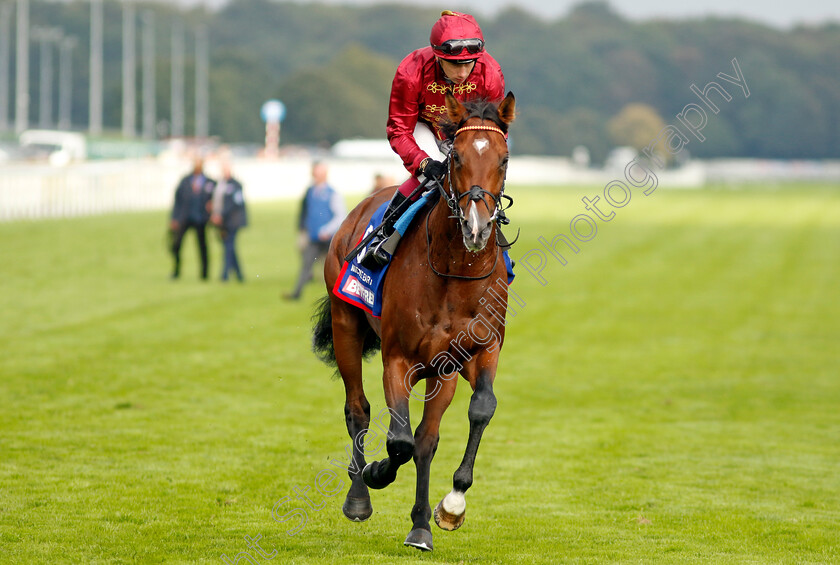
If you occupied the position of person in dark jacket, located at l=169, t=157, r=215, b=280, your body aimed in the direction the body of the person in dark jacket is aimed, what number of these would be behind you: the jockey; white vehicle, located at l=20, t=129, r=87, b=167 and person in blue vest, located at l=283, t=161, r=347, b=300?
1

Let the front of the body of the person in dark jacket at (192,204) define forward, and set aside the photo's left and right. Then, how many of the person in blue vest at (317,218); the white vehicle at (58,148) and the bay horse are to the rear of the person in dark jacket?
1
